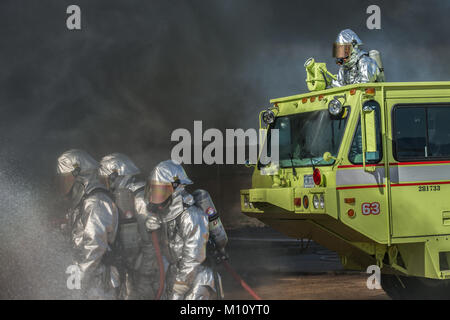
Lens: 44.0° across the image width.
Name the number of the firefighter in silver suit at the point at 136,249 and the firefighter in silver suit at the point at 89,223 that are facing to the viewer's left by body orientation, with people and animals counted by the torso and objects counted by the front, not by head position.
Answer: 2

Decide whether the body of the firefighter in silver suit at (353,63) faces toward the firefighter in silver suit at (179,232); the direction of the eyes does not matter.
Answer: yes

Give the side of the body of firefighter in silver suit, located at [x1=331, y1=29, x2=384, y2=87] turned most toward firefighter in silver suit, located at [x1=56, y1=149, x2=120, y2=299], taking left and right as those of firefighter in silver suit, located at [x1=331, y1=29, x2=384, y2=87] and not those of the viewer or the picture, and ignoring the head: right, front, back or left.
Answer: front

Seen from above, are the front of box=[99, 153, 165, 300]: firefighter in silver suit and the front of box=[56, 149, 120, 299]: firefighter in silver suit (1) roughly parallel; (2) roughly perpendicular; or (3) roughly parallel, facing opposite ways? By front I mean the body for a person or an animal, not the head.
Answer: roughly parallel

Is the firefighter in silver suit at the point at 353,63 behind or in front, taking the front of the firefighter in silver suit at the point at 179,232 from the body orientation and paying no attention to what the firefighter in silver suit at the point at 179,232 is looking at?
behind

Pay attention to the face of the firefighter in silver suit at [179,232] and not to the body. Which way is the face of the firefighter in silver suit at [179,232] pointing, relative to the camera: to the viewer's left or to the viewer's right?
to the viewer's left

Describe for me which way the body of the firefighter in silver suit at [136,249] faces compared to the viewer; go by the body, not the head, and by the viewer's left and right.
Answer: facing to the left of the viewer

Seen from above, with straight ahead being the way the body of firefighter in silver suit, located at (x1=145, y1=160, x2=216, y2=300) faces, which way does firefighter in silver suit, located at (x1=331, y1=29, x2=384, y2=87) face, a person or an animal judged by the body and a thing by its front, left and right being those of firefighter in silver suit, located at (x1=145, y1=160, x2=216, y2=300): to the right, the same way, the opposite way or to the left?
the same way

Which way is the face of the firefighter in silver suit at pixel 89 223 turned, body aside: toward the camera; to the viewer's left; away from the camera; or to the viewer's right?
to the viewer's left

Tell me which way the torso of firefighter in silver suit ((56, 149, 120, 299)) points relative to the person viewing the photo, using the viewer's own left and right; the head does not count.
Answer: facing to the left of the viewer

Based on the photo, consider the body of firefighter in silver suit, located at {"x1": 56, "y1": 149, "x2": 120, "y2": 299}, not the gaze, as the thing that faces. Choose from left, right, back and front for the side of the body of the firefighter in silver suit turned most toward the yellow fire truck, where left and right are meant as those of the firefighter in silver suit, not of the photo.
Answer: back

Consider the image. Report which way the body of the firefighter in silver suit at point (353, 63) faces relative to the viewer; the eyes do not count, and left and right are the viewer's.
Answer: facing the viewer and to the left of the viewer

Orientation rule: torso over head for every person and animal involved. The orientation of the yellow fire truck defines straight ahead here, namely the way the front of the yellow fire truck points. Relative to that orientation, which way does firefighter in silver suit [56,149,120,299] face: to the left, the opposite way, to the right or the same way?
the same way

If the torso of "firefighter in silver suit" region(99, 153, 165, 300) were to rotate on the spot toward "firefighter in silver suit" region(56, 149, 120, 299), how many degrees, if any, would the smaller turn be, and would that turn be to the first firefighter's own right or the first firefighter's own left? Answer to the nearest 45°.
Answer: approximately 45° to the first firefighter's own left

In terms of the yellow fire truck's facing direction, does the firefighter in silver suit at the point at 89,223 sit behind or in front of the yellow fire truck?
in front

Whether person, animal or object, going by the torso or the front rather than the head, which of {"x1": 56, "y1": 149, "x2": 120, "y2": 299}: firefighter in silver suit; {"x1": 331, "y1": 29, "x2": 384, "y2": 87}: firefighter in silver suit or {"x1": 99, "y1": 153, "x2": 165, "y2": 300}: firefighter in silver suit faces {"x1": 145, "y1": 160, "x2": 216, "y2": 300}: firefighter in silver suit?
{"x1": 331, "y1": 29, "x2": 384, "y2": 87}: firefighter in silver suit

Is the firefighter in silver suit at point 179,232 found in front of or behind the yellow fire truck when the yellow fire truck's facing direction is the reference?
in front

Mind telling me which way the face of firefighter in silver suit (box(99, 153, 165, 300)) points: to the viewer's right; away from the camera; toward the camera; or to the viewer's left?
to the viewer's left

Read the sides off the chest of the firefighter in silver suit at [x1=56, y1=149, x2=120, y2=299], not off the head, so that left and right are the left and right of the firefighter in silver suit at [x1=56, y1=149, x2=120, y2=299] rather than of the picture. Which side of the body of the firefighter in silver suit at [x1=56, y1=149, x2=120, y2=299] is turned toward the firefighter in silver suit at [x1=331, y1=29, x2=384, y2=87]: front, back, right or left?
back

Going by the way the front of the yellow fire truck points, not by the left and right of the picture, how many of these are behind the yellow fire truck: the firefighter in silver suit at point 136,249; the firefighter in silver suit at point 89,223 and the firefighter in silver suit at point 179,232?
0
